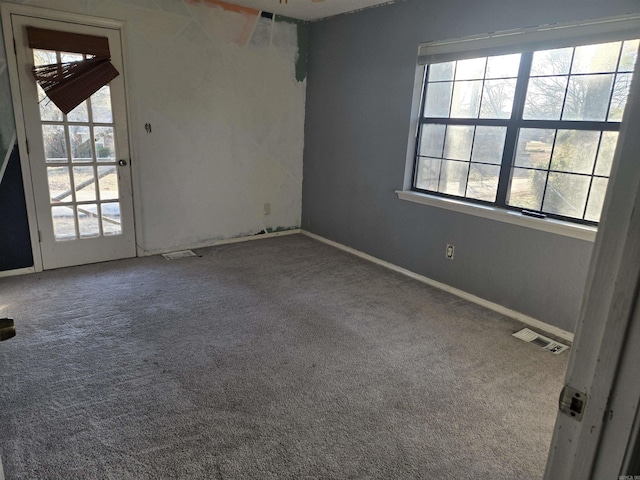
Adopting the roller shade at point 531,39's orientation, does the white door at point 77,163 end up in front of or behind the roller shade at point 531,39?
in front

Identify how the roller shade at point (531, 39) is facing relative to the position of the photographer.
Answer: facing the viewer and to the left of the viewer

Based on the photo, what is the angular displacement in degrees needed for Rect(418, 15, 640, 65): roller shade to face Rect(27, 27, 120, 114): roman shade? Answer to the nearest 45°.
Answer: approximately 45° to its right

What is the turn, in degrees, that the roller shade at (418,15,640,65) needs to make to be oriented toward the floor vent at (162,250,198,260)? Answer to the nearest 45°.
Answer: approximately 45° to its right
